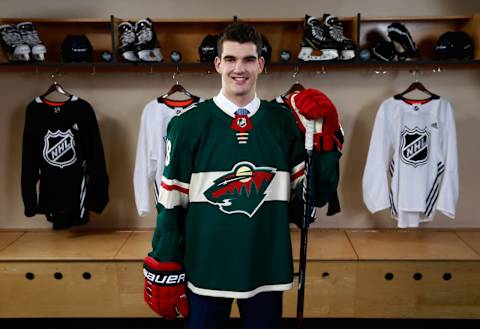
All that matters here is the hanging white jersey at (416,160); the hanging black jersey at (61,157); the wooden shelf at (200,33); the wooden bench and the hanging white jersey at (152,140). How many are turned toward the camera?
5

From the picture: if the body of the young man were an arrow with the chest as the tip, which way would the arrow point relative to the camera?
toward the camera

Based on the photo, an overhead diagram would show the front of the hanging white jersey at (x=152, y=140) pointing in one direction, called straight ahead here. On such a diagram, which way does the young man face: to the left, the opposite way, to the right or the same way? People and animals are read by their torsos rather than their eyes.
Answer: the same way

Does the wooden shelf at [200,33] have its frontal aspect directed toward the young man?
yes

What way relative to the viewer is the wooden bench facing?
toward the camera

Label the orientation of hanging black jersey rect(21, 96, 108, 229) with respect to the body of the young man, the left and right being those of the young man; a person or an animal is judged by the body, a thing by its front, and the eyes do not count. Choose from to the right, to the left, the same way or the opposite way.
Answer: the same way

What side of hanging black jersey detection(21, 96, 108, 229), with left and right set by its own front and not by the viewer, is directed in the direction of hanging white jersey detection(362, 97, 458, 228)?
left

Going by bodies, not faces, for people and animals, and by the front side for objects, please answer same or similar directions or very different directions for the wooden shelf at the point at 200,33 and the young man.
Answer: same or similar directions

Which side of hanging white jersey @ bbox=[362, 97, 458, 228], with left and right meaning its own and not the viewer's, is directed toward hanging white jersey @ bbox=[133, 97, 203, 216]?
right

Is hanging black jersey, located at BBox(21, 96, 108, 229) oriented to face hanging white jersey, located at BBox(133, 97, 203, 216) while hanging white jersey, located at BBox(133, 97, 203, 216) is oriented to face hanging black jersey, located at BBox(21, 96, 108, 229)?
no

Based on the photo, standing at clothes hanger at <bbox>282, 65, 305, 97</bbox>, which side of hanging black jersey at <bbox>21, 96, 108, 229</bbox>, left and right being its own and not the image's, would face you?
left

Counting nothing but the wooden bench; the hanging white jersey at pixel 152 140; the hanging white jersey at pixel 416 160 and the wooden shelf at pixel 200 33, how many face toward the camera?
4

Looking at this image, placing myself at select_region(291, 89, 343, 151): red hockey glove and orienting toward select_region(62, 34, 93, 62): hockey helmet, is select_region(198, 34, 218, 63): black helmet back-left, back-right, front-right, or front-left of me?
front-right

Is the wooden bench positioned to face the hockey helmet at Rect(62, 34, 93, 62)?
no

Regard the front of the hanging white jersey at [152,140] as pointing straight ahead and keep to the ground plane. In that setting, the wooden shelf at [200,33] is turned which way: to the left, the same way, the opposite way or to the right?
the same way

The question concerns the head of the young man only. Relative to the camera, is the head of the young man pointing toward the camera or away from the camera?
toward the camera

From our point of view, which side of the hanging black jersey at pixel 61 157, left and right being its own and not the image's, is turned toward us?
front
